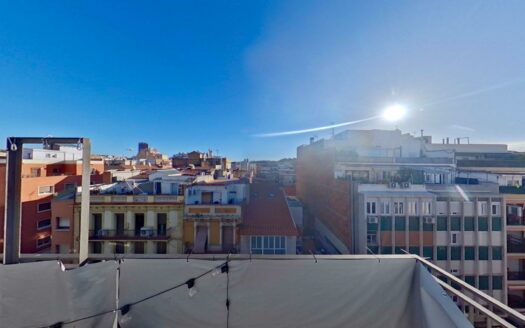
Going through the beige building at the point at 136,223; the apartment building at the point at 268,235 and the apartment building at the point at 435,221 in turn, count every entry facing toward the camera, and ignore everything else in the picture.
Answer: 3

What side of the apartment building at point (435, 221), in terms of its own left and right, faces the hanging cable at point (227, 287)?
front

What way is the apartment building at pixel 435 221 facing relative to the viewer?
toward the camera

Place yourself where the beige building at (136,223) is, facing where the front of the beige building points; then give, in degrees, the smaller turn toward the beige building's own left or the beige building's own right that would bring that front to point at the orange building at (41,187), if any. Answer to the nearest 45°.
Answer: approximately 135° to the beige building's own right

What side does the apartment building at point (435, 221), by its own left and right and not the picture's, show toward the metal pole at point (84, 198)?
front

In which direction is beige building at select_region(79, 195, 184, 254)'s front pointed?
toward the camera

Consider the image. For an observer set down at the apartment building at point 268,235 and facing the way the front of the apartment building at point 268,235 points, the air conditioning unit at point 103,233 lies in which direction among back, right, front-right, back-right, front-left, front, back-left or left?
right

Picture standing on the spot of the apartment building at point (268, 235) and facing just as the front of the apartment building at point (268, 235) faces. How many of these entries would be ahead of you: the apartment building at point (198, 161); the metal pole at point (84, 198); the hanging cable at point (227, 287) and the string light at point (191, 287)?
3

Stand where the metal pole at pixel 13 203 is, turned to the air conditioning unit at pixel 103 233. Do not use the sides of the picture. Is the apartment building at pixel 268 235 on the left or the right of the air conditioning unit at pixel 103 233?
right

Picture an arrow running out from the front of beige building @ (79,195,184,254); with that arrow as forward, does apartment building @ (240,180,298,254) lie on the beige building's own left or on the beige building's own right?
on the beige building's own left

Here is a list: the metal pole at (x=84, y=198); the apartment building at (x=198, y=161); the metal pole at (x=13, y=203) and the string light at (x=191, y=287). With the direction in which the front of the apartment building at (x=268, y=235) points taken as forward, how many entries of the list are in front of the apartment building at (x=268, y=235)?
3

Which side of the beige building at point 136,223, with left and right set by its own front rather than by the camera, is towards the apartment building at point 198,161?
back

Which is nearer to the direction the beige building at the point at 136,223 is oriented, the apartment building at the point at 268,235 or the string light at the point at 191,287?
the string light
